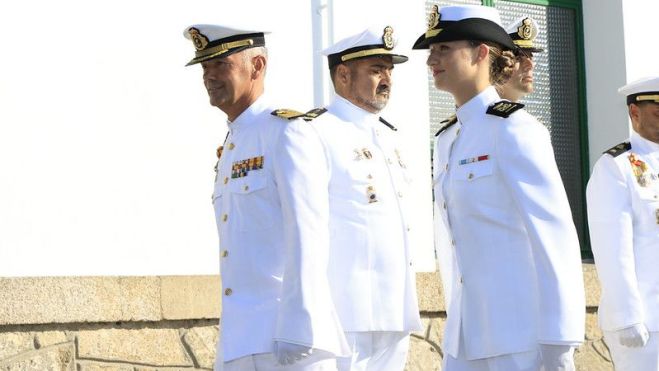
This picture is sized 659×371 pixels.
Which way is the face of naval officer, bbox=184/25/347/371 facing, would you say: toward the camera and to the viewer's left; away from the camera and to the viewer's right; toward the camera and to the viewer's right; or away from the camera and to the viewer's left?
toward the camera and to the viewer's left

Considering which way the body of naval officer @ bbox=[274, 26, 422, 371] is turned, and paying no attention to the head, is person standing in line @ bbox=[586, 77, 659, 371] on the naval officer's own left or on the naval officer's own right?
on the naval officer's own left

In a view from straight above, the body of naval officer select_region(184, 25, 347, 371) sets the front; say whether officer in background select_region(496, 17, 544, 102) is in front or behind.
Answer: behind

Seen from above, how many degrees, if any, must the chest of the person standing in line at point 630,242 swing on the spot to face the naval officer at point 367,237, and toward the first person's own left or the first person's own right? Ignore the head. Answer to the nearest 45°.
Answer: approximately 90° to the first person's own right

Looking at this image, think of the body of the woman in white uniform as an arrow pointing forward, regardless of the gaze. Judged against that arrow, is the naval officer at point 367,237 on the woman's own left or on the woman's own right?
on the woman's own right

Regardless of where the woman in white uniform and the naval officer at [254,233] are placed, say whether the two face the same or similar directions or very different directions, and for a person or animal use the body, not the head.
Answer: same or similar directions

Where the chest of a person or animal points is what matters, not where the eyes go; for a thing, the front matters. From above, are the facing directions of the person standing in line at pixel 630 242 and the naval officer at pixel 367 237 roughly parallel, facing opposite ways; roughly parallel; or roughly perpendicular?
roughly parallel

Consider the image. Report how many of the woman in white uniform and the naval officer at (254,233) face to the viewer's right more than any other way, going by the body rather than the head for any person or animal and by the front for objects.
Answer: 0

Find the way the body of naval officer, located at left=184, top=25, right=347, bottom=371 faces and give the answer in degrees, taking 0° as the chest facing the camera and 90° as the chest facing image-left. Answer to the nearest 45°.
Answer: approximately 45°
